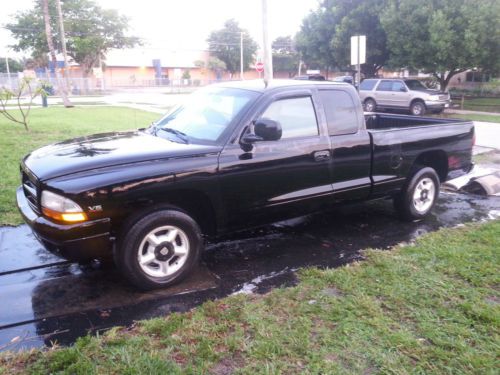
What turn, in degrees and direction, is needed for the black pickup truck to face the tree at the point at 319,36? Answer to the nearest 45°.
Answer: approximately 135° to its right

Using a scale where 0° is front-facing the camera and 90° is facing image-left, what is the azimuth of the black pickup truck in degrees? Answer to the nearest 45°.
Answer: approximately 45°

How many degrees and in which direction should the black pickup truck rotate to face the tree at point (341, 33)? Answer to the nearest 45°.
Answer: approximately 135° to its right

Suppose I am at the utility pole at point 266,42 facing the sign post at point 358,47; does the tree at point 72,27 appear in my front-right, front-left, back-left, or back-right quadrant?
back-left

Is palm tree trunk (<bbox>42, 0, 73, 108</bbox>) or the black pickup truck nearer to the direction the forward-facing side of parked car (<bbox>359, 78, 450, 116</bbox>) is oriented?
the black pickup truck

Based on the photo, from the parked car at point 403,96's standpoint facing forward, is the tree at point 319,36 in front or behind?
behind

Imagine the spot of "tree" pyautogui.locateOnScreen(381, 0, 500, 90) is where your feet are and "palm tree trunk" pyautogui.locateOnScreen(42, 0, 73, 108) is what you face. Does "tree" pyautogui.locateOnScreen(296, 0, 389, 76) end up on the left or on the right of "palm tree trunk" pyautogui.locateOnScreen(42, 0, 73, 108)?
right

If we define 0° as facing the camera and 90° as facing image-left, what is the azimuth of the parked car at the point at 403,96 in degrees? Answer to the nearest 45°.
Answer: approximately 315°

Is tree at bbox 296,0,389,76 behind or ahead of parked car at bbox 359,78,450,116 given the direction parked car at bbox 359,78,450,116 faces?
behind

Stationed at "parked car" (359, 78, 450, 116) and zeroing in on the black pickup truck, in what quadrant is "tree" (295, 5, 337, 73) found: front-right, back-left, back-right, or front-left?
back-right
